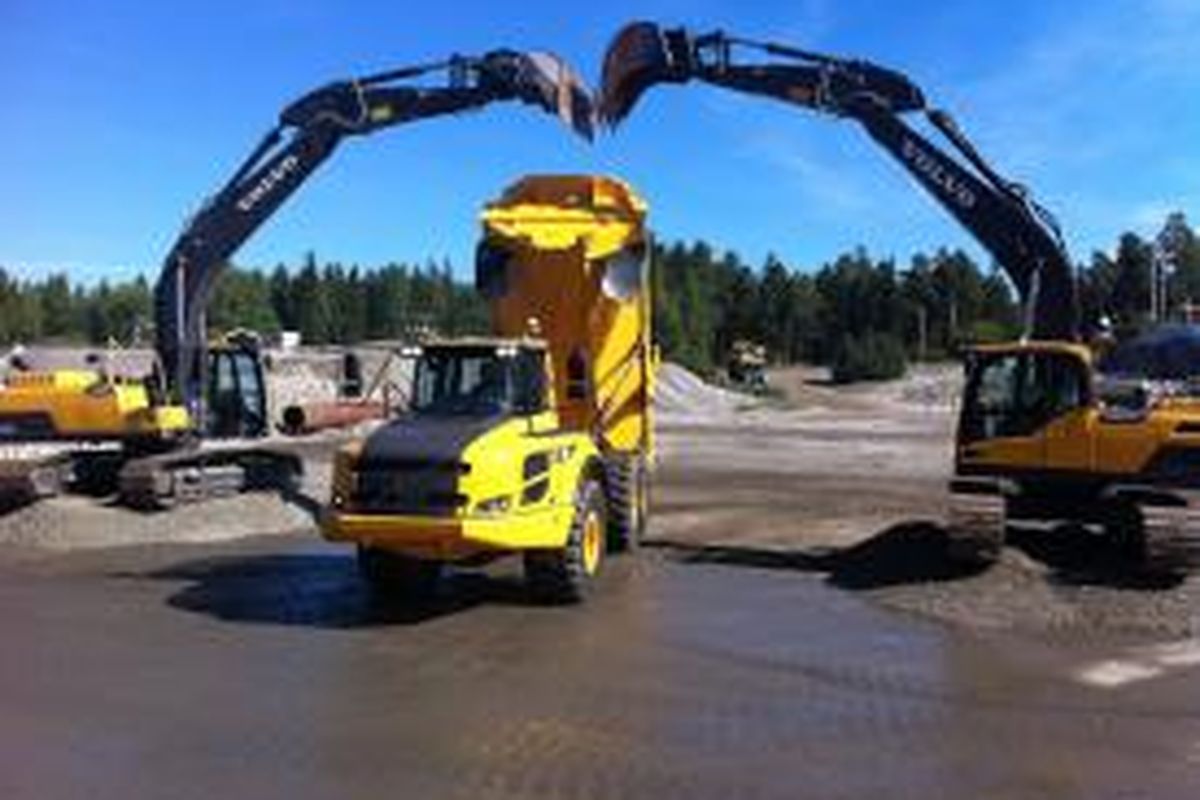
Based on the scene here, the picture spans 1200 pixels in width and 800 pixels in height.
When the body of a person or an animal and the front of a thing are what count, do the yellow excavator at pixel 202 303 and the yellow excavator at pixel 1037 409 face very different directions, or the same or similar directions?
very different directions

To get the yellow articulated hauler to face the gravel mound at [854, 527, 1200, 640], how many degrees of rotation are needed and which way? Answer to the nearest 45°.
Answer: approximately 135° to its left

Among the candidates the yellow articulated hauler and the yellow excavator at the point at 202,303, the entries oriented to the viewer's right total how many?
1

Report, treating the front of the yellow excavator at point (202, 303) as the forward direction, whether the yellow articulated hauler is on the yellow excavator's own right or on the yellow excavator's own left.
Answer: on the yellow excavator's own right

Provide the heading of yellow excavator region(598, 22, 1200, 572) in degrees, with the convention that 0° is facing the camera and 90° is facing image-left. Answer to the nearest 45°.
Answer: approximately 90°

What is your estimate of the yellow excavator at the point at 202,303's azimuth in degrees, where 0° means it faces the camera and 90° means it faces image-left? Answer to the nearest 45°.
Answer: approximately 270°

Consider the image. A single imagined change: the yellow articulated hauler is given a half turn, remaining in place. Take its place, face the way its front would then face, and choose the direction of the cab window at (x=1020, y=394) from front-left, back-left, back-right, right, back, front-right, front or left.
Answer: front-right

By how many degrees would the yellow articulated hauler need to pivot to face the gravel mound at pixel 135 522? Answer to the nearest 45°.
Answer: approximately 90° to its right

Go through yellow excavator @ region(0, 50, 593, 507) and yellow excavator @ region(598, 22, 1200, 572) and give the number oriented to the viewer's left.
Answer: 1
